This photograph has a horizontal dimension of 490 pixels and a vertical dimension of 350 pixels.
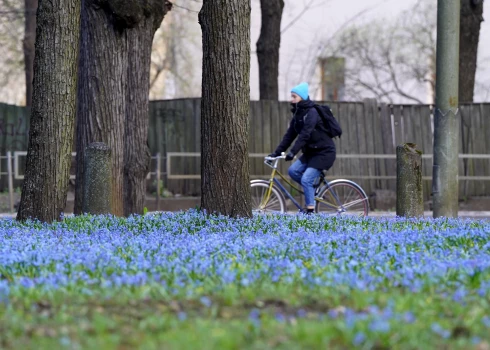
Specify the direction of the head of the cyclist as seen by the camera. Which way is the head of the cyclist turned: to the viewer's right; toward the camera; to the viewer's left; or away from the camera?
to the viewer's left

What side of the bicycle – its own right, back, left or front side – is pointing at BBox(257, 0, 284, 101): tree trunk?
right

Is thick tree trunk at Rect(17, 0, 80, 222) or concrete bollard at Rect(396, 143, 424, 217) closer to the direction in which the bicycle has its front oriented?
the thick tree trunk

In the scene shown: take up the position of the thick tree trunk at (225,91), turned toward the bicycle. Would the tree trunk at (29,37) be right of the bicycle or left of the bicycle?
left

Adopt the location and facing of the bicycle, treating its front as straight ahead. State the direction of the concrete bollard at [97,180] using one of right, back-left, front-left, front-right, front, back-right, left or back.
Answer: front-left

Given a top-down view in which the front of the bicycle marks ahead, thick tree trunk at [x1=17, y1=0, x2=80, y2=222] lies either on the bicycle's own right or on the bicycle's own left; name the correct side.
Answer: on the bicycle's own left

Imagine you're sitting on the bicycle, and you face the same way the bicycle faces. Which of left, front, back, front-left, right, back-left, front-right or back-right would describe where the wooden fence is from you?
right

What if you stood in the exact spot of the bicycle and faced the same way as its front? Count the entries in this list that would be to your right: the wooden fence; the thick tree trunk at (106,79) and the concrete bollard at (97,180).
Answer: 1

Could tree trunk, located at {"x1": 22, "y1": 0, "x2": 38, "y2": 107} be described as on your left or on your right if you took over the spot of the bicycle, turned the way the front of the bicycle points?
on your right

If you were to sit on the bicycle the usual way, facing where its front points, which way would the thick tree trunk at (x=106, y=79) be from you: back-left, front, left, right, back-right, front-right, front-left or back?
front-left

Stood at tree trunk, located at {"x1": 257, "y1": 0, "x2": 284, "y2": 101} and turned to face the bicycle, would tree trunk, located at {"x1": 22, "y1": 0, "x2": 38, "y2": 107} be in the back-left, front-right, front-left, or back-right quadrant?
back-right

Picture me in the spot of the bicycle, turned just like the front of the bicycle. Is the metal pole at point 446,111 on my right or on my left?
on my left

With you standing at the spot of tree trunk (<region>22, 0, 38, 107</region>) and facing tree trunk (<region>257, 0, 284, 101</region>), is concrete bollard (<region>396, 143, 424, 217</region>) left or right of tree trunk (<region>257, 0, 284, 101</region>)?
right

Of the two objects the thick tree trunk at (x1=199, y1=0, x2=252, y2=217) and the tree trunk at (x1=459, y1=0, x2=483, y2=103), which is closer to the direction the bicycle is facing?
the thick tree trunk

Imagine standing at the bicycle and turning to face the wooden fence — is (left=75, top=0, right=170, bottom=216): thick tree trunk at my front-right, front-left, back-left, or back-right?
back-left

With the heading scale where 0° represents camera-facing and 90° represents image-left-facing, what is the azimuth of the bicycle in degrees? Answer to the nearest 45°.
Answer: approximately 90°
